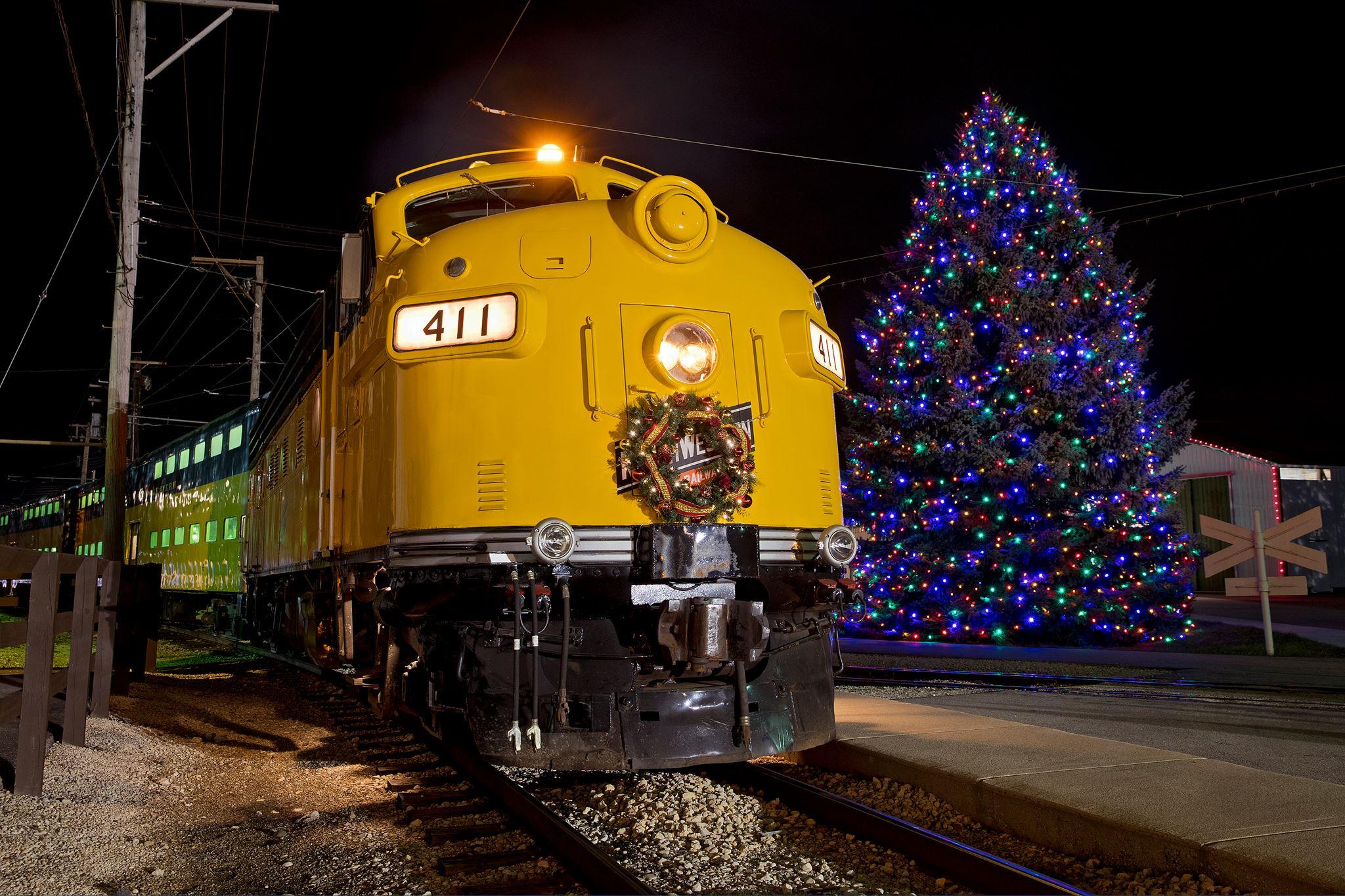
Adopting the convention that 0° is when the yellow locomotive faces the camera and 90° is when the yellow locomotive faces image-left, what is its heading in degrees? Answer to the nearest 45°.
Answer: approximately 315°

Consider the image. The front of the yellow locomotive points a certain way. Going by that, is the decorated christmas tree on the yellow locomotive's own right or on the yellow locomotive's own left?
on the yellow locomotive's own left
